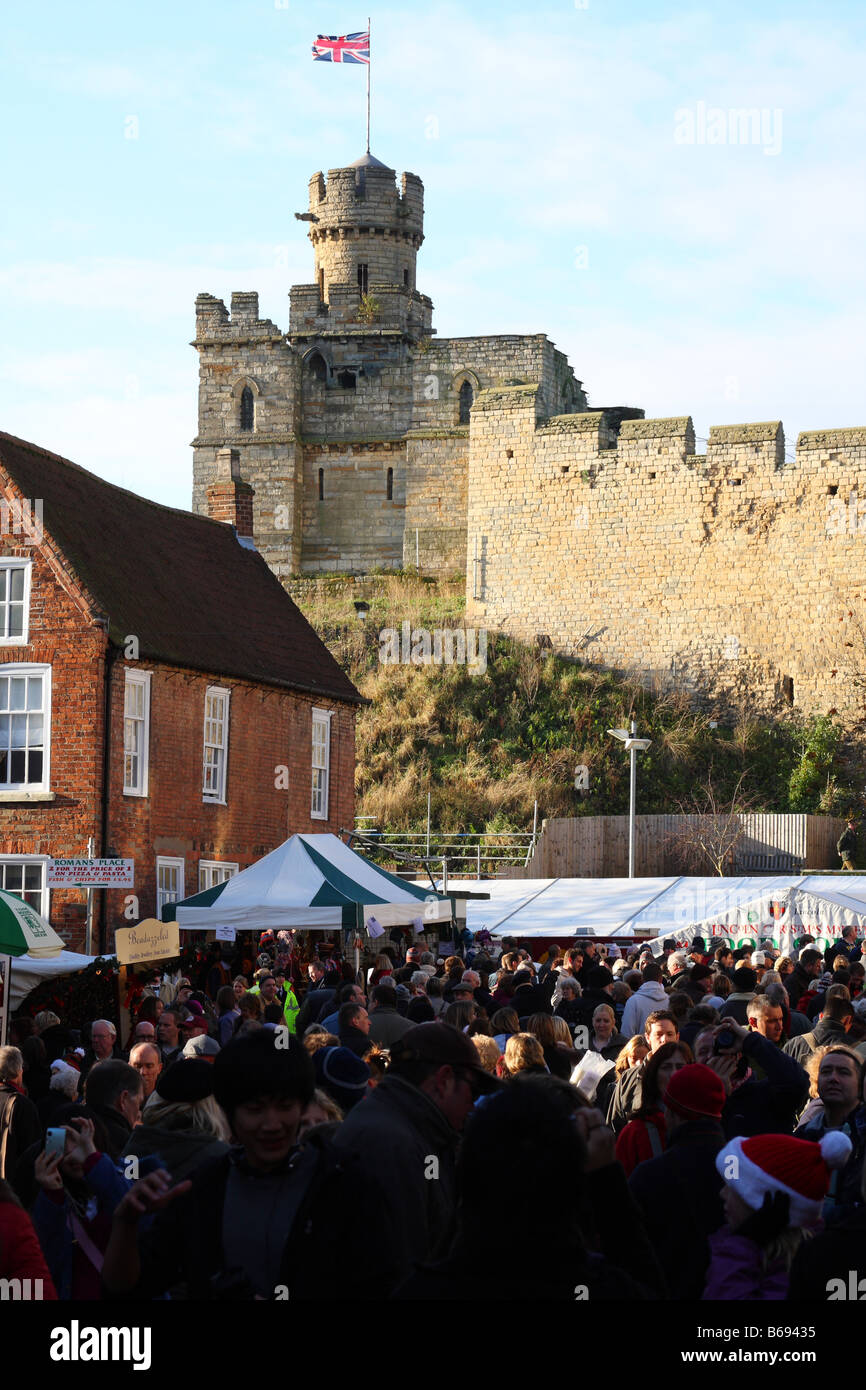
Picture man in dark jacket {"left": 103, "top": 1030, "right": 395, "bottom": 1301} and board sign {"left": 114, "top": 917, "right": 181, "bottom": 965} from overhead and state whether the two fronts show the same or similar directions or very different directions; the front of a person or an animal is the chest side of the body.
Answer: same or similar directions

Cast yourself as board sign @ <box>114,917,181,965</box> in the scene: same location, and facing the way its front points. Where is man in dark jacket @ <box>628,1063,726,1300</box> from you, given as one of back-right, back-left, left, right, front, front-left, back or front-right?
front

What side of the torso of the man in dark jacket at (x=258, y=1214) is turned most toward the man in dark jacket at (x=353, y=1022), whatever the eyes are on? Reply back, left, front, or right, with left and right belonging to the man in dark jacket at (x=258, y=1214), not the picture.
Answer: back

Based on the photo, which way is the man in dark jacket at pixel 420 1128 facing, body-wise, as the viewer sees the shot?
to the viewer's right

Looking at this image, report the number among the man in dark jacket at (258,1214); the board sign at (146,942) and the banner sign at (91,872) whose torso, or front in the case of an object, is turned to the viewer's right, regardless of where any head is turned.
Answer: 0

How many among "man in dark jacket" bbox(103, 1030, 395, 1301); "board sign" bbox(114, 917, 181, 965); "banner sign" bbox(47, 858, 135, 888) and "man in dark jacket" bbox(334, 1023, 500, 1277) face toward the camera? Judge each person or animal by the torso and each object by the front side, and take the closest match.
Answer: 3

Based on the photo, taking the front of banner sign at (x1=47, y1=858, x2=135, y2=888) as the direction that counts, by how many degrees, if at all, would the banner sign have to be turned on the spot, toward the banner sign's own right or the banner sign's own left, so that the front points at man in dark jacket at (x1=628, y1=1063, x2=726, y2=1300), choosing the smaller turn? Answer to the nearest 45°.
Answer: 0° — it already faces them

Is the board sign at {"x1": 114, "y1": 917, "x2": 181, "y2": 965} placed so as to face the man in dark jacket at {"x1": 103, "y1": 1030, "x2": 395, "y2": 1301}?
yes

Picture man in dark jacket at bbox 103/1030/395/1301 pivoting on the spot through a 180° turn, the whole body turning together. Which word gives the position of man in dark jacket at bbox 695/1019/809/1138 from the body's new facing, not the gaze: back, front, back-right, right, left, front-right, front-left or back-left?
front-right

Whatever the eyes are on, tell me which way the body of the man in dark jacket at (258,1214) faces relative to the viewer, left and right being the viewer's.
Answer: facing the viewer

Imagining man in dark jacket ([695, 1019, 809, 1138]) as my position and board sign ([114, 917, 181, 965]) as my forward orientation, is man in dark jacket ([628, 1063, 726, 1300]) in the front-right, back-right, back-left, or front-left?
back-left

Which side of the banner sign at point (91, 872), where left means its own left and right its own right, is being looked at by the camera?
front

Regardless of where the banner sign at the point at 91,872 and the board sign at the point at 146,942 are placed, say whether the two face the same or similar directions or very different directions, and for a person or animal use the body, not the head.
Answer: same or similar directions
